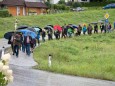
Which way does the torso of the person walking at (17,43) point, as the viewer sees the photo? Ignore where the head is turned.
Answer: toward the camera
